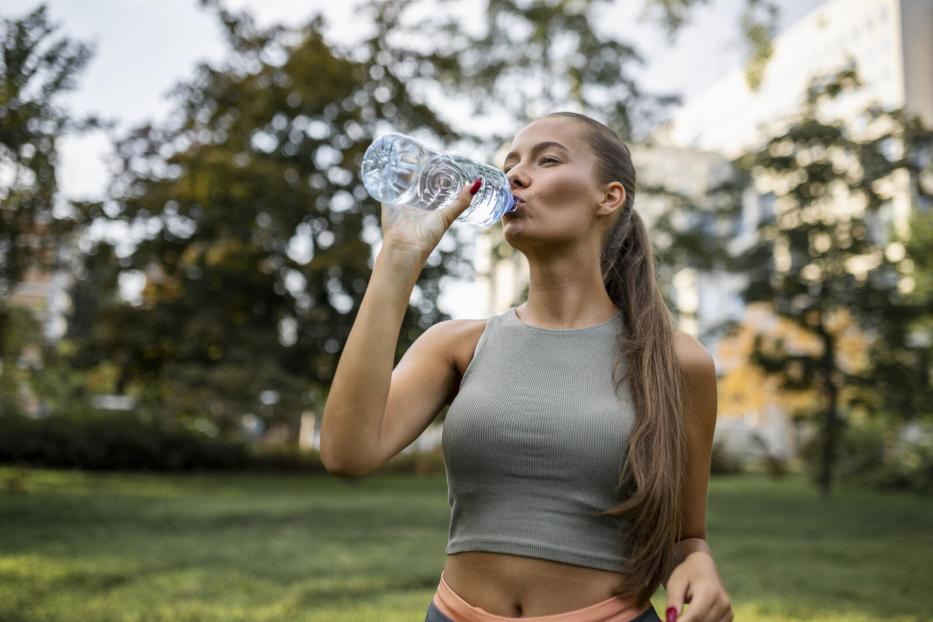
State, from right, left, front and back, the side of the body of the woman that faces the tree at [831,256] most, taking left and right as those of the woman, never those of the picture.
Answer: back

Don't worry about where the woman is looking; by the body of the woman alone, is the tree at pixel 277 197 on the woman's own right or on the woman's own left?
on the woman's own right

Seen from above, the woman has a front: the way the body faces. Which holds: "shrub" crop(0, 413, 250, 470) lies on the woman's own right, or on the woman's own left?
on the woman's own right

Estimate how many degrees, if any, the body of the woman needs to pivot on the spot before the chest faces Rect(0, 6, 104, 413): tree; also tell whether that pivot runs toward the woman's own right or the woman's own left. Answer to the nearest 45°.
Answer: approximately 90° to the woman's own right

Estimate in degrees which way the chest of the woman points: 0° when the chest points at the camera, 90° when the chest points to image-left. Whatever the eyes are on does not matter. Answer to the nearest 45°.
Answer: approximately 45°

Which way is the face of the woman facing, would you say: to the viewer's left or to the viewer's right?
to the viewer's left
